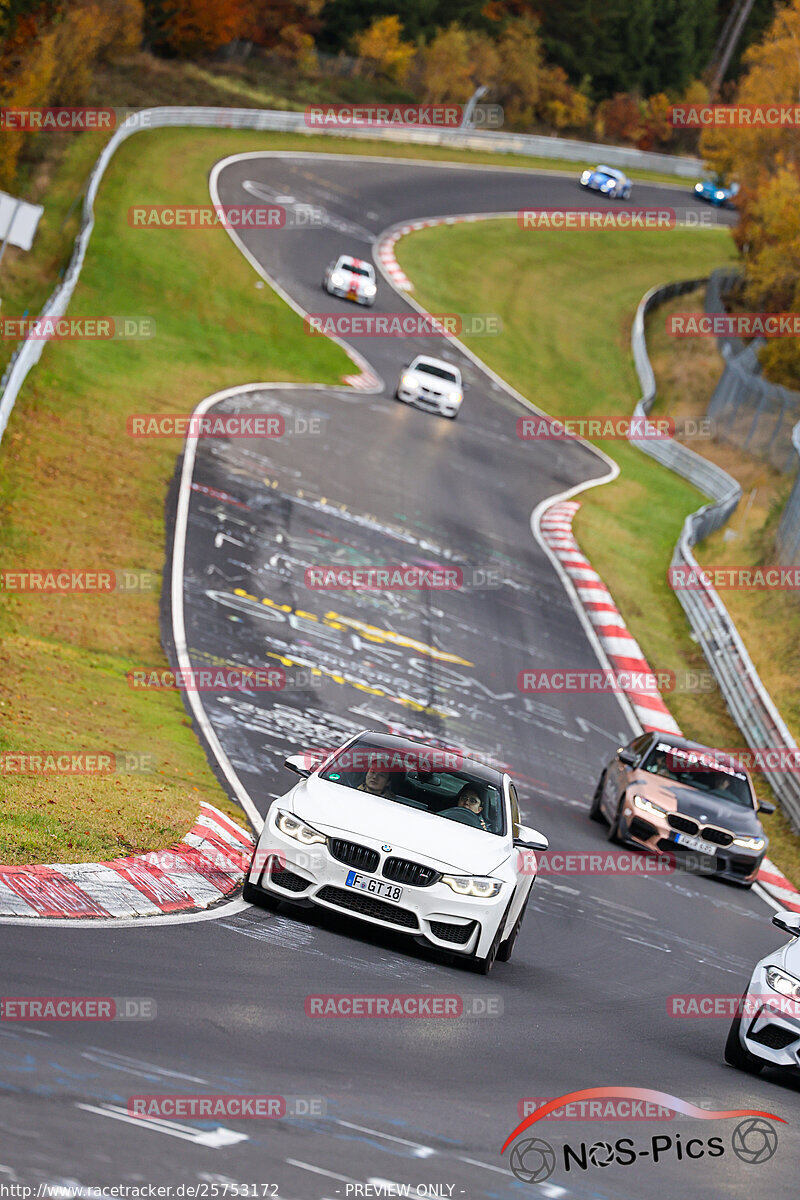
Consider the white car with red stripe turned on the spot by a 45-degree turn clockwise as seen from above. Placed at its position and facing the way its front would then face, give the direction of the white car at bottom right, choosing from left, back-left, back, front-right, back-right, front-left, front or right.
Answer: front-left

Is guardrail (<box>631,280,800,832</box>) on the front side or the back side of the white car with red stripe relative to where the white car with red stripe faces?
on the front side

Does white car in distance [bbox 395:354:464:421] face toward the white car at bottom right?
yes

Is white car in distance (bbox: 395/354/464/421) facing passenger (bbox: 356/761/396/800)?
yes

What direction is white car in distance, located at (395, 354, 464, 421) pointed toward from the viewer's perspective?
toward the camera

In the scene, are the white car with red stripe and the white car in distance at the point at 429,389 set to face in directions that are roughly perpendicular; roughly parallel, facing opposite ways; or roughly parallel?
roughly parallel

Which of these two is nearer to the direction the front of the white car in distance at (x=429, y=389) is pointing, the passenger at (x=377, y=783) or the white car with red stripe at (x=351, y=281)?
the passenger

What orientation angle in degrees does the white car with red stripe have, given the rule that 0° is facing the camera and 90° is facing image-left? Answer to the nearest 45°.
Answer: approximately 0°

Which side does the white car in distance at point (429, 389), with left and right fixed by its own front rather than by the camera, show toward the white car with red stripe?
back

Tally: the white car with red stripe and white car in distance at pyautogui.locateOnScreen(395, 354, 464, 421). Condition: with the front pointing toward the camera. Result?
2

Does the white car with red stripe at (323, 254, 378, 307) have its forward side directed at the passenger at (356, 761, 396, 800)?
yes

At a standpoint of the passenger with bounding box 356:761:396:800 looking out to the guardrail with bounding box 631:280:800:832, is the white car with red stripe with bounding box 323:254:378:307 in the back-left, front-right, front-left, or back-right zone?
front-left

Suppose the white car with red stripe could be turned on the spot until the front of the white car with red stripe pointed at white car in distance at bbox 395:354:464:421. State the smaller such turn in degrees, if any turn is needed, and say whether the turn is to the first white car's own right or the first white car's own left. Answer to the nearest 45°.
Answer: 0° — it already faces it

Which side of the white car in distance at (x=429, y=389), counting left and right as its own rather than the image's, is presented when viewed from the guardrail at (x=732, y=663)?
front
